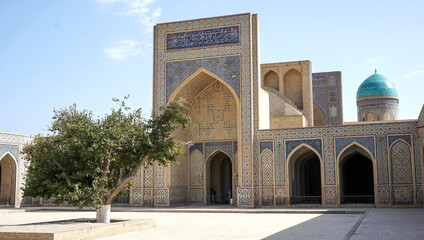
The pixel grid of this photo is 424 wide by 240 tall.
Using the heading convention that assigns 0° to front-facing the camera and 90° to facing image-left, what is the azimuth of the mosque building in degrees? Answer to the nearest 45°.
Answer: approximately 0°
